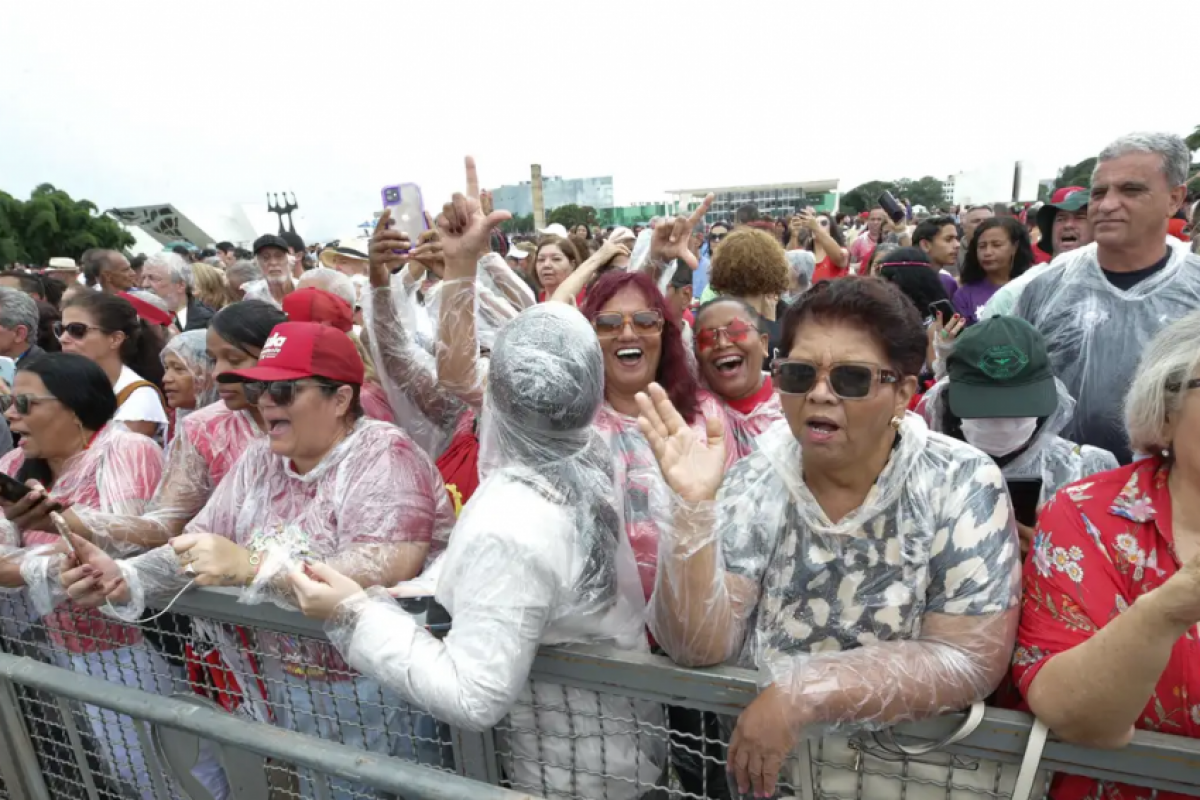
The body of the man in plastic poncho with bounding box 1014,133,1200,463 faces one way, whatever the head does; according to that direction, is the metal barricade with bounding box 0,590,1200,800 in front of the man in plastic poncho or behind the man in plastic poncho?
in front

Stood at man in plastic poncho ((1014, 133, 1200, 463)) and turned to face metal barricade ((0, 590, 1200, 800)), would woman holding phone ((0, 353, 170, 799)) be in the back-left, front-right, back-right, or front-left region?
front-right

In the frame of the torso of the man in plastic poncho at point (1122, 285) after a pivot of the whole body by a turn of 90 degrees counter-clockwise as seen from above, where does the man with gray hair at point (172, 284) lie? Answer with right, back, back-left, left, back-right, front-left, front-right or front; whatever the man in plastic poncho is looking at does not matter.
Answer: back-right

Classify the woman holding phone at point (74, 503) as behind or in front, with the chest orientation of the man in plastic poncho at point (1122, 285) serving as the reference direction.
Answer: in front

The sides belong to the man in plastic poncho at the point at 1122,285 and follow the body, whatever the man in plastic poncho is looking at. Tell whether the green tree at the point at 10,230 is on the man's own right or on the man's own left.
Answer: on the man's own right

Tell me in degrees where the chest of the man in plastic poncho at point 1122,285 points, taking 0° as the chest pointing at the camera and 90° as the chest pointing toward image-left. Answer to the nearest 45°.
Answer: approximately 45°

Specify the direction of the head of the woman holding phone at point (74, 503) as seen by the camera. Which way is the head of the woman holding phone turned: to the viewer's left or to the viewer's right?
to the viewer's left

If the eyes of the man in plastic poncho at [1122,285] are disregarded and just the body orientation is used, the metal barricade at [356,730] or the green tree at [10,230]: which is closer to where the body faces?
the metal barricade

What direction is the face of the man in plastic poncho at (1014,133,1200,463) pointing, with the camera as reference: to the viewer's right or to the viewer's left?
to the viewer's left
